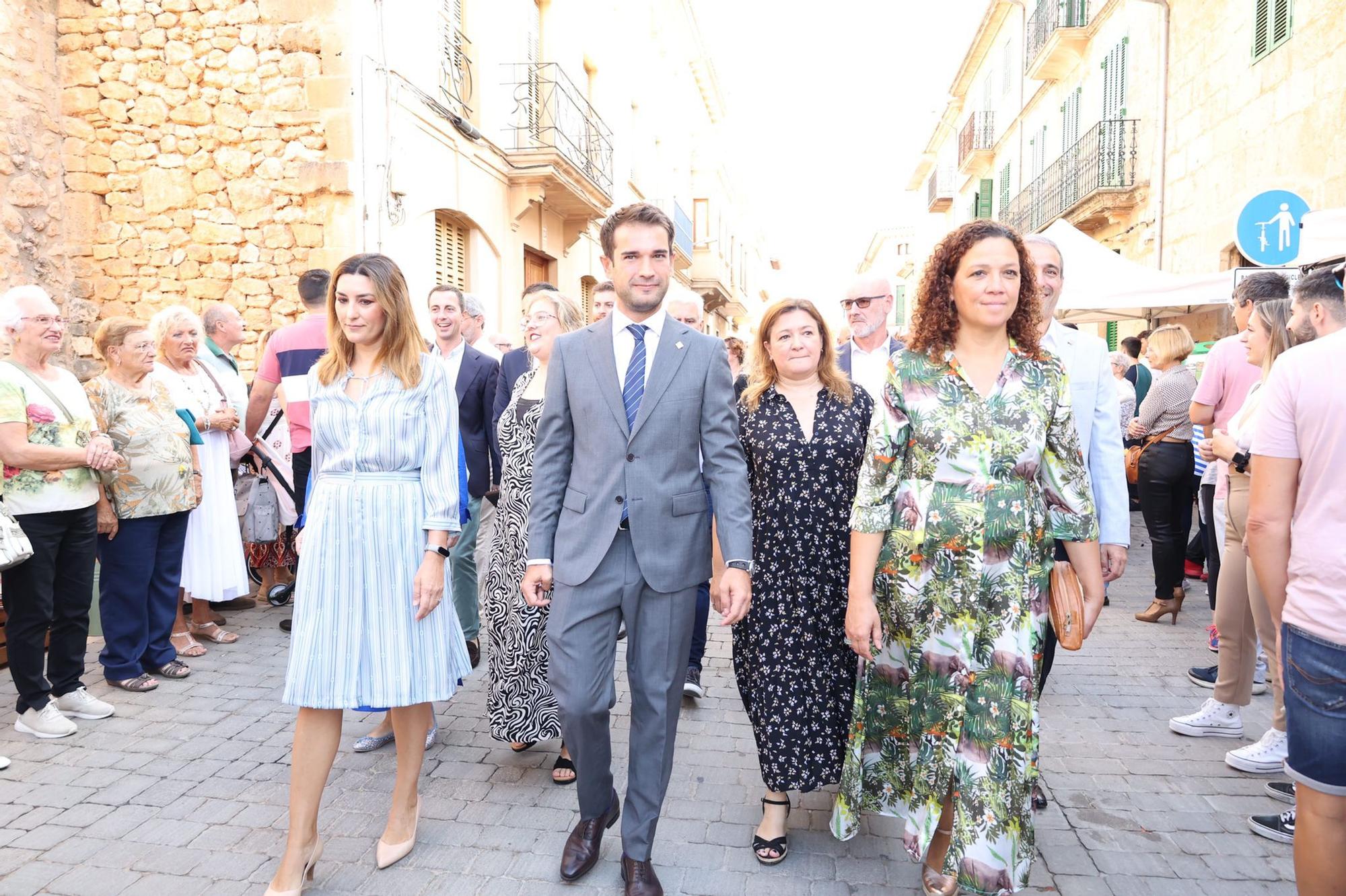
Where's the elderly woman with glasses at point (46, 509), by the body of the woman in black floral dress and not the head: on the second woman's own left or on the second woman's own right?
on the second woman's own right

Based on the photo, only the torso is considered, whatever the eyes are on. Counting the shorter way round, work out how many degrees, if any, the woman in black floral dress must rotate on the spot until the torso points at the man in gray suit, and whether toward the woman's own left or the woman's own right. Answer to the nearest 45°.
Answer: approximately 45° to the woman's own right

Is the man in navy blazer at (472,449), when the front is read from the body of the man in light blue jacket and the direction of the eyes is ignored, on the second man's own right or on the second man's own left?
on the second man's own right

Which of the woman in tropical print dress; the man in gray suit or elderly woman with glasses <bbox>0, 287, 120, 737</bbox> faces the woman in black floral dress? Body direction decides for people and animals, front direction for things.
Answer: the elderly woman with glasses

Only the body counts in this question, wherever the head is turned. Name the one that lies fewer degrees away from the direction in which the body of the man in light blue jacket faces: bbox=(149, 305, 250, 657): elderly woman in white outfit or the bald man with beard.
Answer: the elderly woman in white outfit

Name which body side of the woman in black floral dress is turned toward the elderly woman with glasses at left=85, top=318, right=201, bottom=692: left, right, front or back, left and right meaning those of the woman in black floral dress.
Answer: right

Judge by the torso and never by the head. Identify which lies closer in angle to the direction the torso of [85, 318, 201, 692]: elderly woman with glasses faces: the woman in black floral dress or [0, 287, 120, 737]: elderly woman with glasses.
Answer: the woman in black floral dress

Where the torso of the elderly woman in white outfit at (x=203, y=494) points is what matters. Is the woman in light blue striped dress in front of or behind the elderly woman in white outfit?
in front

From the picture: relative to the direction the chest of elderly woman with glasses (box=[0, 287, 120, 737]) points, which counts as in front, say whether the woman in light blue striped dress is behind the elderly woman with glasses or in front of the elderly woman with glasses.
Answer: in front

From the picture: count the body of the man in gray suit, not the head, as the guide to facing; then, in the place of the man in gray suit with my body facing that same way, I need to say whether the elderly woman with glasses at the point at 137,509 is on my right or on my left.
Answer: on my right
